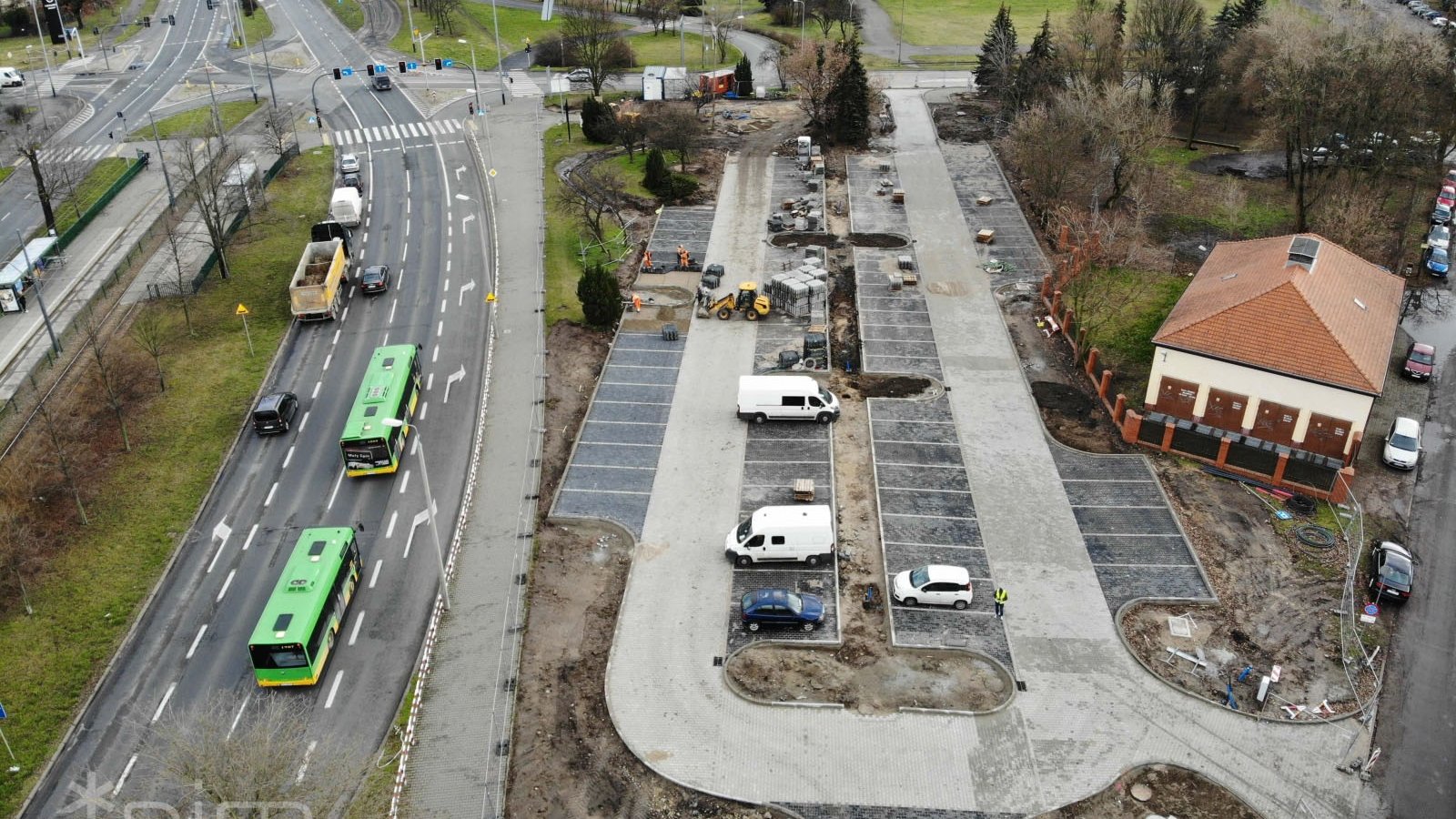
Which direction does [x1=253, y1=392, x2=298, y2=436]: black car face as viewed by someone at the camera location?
facing away from the viewer and to the right of the viewer

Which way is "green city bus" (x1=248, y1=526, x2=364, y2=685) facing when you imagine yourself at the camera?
facing away from the viewer and to the right of the viewer

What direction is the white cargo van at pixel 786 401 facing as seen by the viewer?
to the viewer's right

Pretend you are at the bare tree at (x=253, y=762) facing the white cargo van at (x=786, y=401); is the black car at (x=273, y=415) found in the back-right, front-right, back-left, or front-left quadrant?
front-left

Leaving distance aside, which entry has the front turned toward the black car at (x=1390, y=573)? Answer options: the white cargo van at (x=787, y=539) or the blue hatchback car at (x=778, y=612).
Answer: the blue hatchback car

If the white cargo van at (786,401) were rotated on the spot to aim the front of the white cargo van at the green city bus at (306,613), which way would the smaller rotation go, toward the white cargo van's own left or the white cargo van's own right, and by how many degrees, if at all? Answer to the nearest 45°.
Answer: approximately 135° to the white cargo van's own right

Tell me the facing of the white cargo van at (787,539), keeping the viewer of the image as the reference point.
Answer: facing to the left of the viewer

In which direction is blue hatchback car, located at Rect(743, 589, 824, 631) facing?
to the viewer's right

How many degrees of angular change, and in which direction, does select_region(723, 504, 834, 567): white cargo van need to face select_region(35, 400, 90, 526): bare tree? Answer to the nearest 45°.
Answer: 0° — it already faces it

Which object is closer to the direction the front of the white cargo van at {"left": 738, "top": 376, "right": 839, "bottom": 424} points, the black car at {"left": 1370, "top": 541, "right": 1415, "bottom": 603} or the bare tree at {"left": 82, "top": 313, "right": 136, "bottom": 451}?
the black car

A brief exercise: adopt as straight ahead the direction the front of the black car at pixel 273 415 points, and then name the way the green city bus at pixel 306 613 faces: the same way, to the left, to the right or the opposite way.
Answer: the same way

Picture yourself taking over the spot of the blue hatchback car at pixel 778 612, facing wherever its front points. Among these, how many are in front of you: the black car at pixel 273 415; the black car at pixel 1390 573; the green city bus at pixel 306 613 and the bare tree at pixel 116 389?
1

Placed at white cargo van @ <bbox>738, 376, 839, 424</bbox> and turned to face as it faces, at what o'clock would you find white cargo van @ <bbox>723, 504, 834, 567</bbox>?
white cargo van @ <bbox>723, 504, 834, 567</bbox> is roughly at 3 o'clock from white cargo van @ <bbox>738, 376, 839, 424</bbox>.

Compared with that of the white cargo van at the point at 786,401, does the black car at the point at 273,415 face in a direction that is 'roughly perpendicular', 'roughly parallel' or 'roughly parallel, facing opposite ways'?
roughly perpendicular

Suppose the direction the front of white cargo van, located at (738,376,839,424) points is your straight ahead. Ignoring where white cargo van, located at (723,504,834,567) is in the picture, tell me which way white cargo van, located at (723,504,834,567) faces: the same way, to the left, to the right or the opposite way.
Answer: the opposite way

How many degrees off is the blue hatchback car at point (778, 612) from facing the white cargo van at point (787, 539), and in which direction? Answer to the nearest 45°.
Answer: approximately 90° to its left
